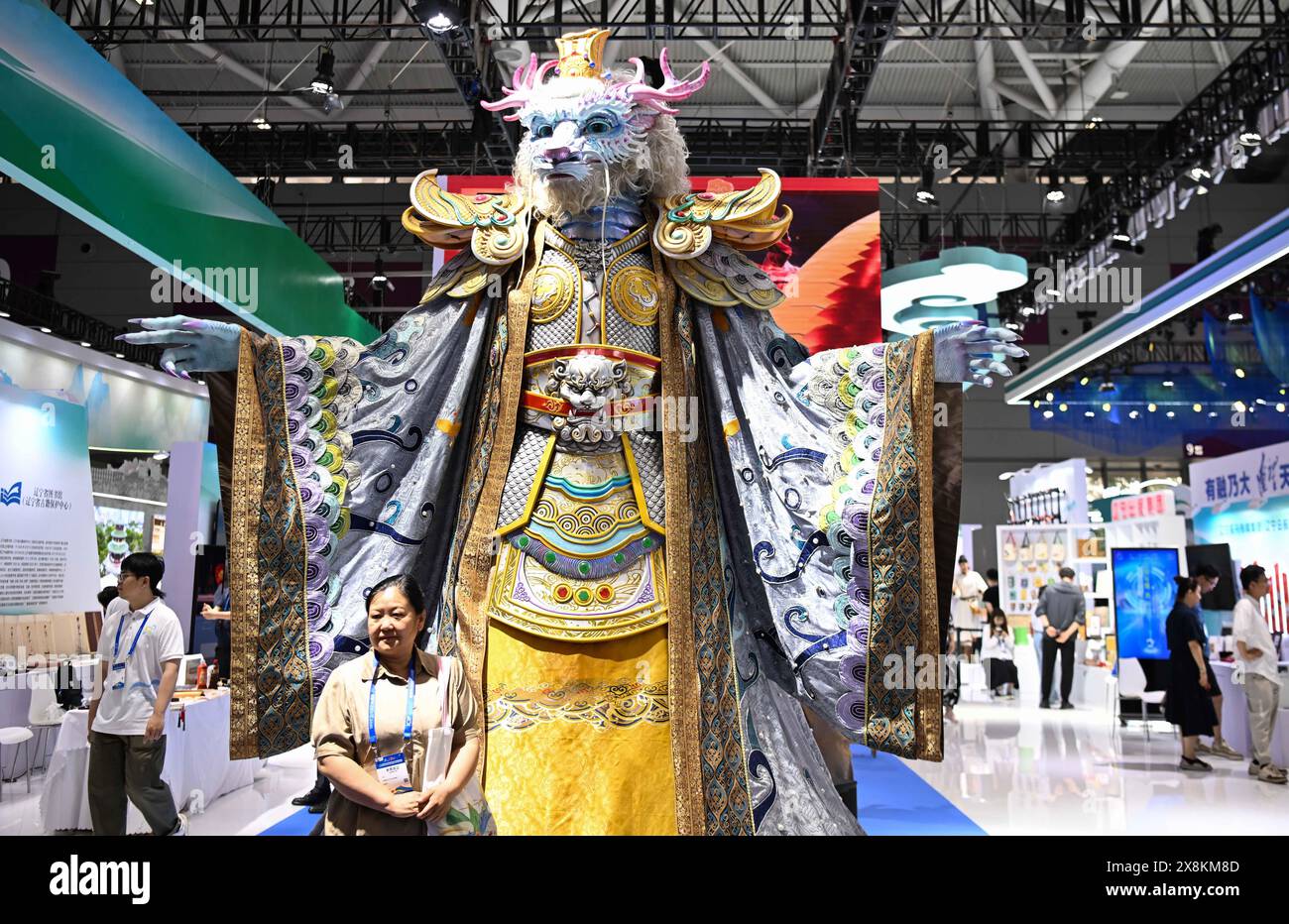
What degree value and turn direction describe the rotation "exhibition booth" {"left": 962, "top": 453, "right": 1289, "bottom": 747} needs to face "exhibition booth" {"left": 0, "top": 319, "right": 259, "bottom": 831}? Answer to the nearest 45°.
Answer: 0° — it already faces it

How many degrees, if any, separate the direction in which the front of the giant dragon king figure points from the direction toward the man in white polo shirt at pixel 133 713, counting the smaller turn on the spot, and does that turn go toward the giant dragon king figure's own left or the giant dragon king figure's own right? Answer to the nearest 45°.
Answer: approximately 135° to the giant dragon king figure's own right

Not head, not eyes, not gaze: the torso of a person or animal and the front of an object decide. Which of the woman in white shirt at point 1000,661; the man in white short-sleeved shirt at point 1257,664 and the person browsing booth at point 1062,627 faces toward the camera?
the woman in white shirt

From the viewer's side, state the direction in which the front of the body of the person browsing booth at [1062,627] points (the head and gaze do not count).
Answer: away from the camera

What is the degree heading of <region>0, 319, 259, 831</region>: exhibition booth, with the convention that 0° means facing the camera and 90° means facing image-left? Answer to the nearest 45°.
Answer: approximately 315°
